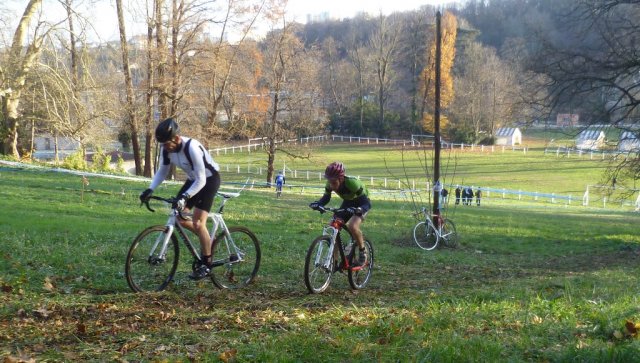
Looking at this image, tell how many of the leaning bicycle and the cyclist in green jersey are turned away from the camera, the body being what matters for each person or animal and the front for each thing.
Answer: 0

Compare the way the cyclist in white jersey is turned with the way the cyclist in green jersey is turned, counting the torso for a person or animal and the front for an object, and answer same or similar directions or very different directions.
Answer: same or similar directions

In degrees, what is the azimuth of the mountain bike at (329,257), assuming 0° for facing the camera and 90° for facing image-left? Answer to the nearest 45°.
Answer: approximately 45°

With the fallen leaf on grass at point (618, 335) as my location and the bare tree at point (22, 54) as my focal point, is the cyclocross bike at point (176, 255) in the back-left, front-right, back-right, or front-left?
front-left

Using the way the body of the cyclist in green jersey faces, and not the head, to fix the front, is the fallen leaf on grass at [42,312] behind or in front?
in front

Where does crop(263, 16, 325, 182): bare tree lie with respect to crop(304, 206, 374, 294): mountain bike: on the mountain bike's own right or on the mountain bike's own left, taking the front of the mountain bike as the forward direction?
on the mountain bike's own right

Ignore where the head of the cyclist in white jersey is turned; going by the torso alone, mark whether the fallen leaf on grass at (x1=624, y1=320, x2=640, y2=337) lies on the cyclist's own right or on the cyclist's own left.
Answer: on the cyclist's own left

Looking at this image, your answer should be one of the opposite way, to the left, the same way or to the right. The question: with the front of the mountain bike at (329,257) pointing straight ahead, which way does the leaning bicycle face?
the same way

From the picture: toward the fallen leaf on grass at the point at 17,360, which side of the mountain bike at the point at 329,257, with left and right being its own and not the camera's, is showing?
front

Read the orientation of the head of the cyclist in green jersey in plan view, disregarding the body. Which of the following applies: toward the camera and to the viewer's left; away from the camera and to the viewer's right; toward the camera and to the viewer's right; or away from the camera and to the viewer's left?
toward the camera and to the viewer's left

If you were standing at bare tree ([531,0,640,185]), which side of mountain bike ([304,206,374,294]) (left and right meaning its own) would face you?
back

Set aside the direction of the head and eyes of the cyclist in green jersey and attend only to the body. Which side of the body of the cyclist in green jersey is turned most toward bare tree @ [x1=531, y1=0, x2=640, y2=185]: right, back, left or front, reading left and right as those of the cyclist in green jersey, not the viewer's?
back

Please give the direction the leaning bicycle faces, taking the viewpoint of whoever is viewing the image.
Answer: facing the viewer and to the left of the viewer

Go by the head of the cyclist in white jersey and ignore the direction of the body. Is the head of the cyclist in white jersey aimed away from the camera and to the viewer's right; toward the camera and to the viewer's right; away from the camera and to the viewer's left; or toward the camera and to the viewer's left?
toward the camera and to the viewer's left

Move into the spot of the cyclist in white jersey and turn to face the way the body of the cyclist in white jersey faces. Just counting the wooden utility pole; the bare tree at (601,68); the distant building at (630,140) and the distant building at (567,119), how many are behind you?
4
